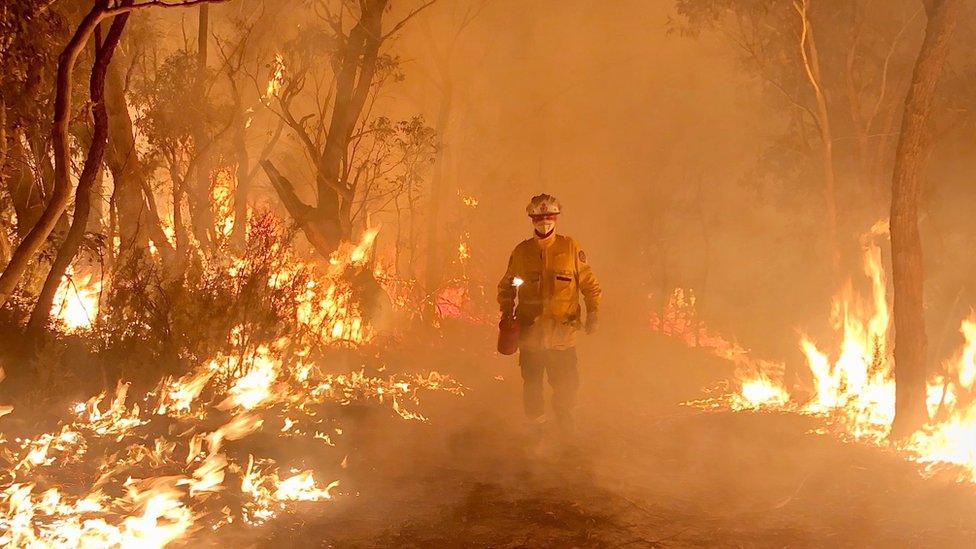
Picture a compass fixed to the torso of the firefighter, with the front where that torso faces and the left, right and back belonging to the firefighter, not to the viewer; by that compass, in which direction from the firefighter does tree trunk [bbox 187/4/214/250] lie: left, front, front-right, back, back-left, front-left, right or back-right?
back-right

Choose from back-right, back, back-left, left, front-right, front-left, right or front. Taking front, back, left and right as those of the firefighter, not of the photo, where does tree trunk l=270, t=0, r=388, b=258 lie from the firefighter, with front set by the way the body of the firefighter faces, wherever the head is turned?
back-right

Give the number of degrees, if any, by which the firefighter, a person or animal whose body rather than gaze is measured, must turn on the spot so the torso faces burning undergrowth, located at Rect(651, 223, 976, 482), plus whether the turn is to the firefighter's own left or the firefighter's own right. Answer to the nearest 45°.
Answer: approximately 90° to the firefighter's own left

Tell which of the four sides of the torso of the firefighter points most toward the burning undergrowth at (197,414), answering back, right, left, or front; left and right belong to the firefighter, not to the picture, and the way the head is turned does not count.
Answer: right

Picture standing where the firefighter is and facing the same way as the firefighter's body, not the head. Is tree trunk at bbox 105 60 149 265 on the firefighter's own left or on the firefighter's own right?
on the firefighter's own right

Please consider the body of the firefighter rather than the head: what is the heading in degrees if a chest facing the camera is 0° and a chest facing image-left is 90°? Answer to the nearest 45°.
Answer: approximately 0°

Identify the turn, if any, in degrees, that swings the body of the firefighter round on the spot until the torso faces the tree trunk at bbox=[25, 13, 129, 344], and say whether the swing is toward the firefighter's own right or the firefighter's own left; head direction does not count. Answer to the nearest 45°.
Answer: approximately 90° to the firefighter's own right

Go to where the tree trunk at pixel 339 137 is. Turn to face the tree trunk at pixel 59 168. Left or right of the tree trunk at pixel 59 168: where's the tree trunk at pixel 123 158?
right

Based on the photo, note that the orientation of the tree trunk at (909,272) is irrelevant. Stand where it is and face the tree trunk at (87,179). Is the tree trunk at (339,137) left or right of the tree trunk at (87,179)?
right
